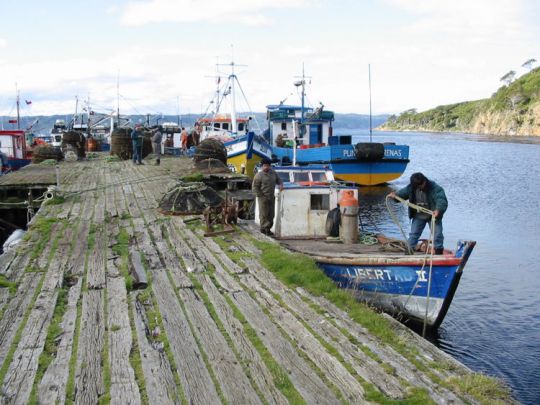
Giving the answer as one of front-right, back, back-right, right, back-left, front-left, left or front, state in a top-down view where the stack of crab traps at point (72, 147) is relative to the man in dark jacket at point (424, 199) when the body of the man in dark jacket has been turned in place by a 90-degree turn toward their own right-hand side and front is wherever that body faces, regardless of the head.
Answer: front

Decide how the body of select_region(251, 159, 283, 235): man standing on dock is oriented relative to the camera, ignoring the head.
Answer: toward the camera

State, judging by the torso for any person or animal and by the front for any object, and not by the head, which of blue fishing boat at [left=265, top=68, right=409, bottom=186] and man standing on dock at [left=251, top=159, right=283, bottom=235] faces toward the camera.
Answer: the man standing on dock

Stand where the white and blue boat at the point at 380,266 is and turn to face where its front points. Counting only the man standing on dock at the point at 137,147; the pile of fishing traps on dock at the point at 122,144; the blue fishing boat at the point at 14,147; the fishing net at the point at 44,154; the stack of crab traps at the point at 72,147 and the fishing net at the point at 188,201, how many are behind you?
6

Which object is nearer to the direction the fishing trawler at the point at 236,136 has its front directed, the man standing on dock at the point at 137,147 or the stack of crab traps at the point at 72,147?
the man standing on dock

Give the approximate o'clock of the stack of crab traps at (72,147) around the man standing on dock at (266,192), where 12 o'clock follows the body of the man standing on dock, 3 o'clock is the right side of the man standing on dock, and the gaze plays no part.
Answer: The stack of crab traps is roughly at 5 o'clock from the man standing on dock.

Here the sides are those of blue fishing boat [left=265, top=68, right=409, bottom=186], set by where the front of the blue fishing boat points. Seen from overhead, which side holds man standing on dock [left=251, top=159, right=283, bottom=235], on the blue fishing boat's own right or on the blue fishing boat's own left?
on the blue fishing boat's own left

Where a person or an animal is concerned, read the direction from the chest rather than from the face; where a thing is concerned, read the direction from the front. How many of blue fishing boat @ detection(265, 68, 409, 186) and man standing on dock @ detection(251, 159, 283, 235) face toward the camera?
1

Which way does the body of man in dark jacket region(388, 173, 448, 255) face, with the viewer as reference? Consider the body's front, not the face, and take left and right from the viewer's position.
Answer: facing the viewer and to the left of the viewer

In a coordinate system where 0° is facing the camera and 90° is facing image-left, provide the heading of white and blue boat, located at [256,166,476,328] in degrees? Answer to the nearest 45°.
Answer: approximately 315°
